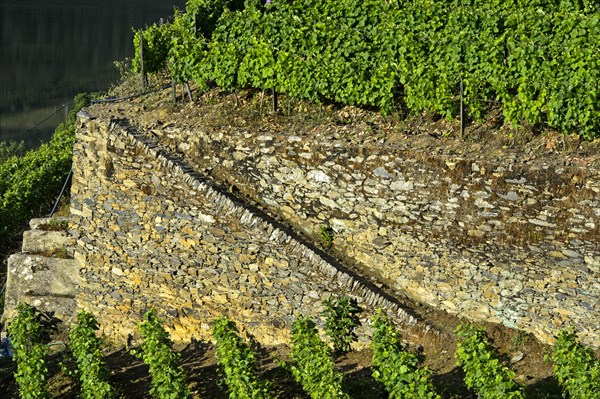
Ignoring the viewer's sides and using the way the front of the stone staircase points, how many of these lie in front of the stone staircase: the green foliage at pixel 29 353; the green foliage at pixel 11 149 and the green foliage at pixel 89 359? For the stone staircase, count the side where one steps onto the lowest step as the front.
2

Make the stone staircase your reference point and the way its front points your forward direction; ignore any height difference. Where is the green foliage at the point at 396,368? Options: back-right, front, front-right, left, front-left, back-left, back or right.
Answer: front-left

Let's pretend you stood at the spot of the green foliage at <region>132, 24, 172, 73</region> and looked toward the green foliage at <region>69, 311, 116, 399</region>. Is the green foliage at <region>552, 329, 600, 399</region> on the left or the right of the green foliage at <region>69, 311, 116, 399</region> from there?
left

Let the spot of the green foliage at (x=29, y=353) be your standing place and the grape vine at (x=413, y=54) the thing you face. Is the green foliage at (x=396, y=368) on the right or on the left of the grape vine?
right

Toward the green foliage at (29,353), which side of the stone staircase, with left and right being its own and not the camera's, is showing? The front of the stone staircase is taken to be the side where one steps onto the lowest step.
front

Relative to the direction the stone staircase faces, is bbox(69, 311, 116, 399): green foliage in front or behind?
in front

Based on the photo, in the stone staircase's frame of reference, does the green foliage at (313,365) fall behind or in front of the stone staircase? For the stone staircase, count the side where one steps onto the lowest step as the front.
in front

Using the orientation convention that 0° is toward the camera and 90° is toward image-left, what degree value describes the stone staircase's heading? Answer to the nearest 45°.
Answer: approximately 0°

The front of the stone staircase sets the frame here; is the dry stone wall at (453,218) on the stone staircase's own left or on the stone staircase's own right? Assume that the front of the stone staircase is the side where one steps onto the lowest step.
on the stone staircase's own left

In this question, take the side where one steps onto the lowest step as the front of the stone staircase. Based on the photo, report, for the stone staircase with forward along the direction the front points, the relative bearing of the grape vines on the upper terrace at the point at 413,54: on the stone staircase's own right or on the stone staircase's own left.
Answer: on the stone staircase's own left
